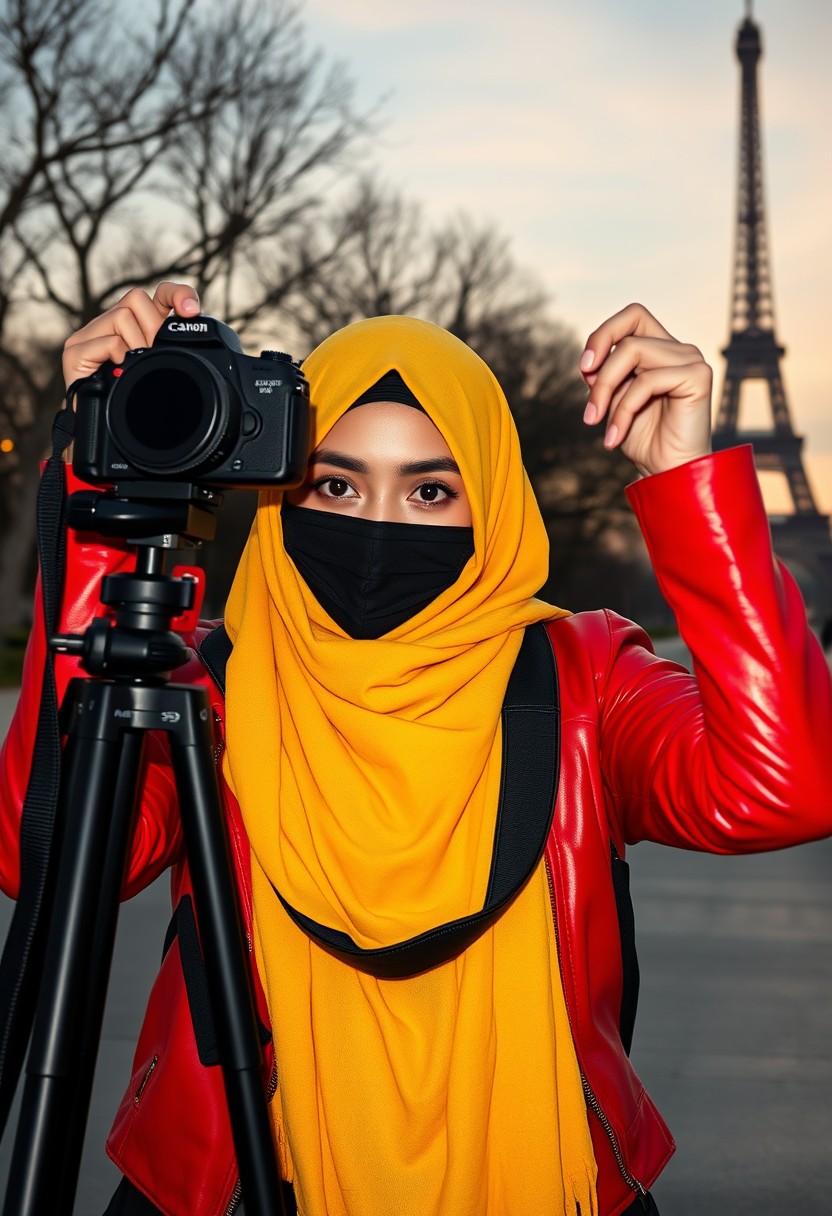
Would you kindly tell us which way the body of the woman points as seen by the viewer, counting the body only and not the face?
toward the camera

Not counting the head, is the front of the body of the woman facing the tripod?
no

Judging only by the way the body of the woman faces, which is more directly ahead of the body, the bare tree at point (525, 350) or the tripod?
the tripod

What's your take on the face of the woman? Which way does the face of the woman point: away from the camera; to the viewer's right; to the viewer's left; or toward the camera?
toward the camera

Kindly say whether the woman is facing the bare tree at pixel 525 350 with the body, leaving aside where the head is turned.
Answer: no
